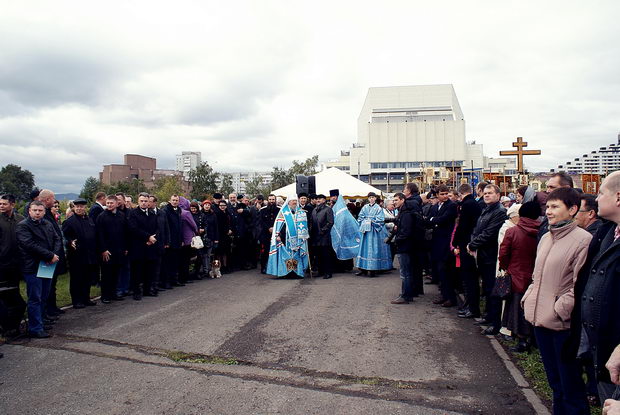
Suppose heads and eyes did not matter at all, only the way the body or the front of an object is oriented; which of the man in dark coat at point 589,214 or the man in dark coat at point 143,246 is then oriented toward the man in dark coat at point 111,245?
the man in dark coat at point 589,214

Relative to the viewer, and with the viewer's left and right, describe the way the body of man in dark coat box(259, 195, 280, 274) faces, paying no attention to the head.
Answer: facing the viewer

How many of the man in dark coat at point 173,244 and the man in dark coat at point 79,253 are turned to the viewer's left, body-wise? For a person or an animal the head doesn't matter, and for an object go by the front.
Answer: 0

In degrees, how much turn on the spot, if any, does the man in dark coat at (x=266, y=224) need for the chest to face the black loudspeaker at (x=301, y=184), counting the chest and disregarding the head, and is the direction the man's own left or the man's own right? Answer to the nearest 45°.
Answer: approximately 135° to the man's own left

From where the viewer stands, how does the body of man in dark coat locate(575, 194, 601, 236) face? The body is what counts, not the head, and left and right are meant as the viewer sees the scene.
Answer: facing to the left of the viewer

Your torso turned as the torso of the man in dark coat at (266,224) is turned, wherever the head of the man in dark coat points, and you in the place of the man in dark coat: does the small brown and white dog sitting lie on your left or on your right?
on your right

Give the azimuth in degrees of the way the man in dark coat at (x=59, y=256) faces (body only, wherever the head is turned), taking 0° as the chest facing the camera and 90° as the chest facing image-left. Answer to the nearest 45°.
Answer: approximately 270°

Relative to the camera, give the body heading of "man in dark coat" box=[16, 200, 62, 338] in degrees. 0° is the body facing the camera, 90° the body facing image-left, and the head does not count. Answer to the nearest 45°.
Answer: approximately 315°

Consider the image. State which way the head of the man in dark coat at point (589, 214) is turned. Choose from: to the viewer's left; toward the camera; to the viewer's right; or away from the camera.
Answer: to the viewer's left

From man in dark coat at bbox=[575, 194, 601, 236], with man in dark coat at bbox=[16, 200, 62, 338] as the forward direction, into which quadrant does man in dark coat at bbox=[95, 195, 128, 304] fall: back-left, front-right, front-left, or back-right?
front-right

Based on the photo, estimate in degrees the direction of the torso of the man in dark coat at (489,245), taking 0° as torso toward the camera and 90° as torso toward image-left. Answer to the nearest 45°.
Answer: approximately 45°

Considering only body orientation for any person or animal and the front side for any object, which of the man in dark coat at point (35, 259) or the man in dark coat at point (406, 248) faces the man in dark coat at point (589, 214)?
the man in dark coat at point (35, 259)

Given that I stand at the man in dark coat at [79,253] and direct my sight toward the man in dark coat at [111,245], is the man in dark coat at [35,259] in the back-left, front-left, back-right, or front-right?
back-right

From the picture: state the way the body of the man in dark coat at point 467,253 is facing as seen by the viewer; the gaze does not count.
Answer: to the viewer's left

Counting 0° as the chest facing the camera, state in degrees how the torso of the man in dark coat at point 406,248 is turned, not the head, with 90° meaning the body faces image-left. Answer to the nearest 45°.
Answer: approximately 90°
